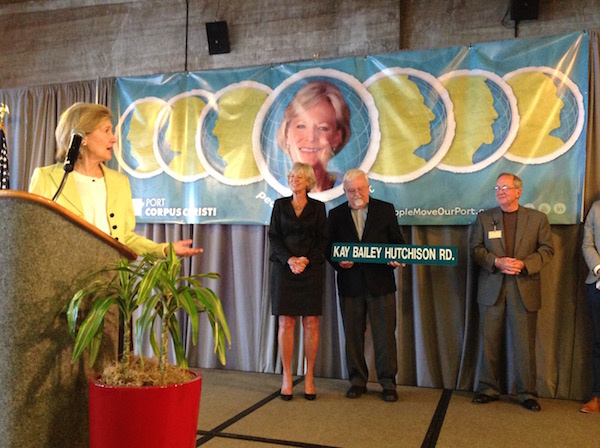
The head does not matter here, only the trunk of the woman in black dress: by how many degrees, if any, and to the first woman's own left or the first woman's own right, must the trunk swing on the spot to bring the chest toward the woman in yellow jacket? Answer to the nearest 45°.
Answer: approximately 45° to the first woman's own right

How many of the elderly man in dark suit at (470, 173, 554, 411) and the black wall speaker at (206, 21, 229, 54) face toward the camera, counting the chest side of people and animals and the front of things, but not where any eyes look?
2

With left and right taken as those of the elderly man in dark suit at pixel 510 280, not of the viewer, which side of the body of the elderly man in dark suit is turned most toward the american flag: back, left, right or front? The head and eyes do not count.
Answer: right

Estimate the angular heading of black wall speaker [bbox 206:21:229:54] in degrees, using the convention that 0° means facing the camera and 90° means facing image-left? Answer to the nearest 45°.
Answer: approximately 0°

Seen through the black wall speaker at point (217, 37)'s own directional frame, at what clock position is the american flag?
The american flag is roughly at 3 o'clock from the black wall speaker.

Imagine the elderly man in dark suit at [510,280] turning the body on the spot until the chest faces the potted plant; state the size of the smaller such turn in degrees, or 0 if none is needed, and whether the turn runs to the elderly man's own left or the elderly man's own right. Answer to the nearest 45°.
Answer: approximately 45° to the elderly man's own right

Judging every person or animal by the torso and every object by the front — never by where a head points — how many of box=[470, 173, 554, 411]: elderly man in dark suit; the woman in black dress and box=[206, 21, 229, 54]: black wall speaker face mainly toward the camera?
3

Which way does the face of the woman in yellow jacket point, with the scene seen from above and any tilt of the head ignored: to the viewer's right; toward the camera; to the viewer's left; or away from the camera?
to the viewer's right

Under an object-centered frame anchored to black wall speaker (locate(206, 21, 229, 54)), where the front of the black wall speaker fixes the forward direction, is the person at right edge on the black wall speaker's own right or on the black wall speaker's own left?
on the black wall speaker's own left

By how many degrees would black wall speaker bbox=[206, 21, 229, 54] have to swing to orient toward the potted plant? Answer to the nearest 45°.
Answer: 0° — it already faces it
